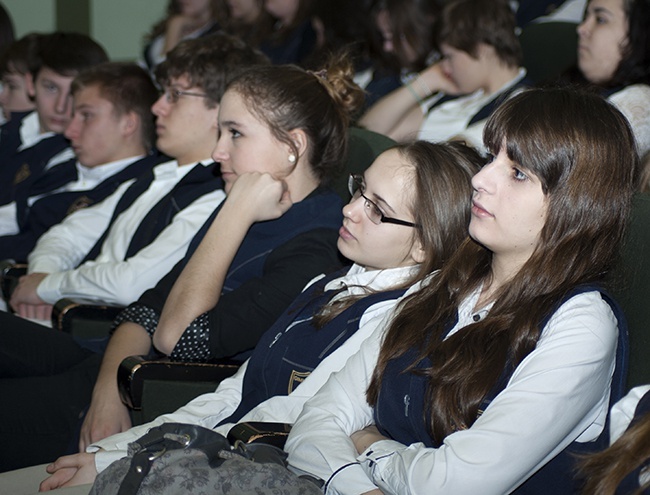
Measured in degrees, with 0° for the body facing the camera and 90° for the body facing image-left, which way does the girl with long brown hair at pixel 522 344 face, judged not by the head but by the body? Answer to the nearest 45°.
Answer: approximately 45°

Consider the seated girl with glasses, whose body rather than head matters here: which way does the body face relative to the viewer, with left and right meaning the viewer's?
facing the viewer and to the left of the viewer

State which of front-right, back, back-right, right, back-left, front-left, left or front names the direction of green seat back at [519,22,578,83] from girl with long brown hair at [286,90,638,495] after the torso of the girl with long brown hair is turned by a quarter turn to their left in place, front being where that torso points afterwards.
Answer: back-left

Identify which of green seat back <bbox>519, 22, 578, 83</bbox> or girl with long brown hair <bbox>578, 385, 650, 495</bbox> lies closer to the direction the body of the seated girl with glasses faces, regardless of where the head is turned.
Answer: the girl with long brown hair

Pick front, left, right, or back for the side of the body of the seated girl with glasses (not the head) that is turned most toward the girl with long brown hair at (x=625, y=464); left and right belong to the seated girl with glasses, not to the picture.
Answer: left

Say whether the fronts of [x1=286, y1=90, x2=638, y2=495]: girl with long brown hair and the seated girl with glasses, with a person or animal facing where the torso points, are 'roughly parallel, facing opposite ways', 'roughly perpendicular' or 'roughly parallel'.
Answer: roughly parallel

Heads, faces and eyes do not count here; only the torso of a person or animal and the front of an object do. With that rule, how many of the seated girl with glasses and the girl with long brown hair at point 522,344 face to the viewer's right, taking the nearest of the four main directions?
0

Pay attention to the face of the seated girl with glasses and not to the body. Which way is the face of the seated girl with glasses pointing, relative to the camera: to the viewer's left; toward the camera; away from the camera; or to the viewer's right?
to the viewer's left
